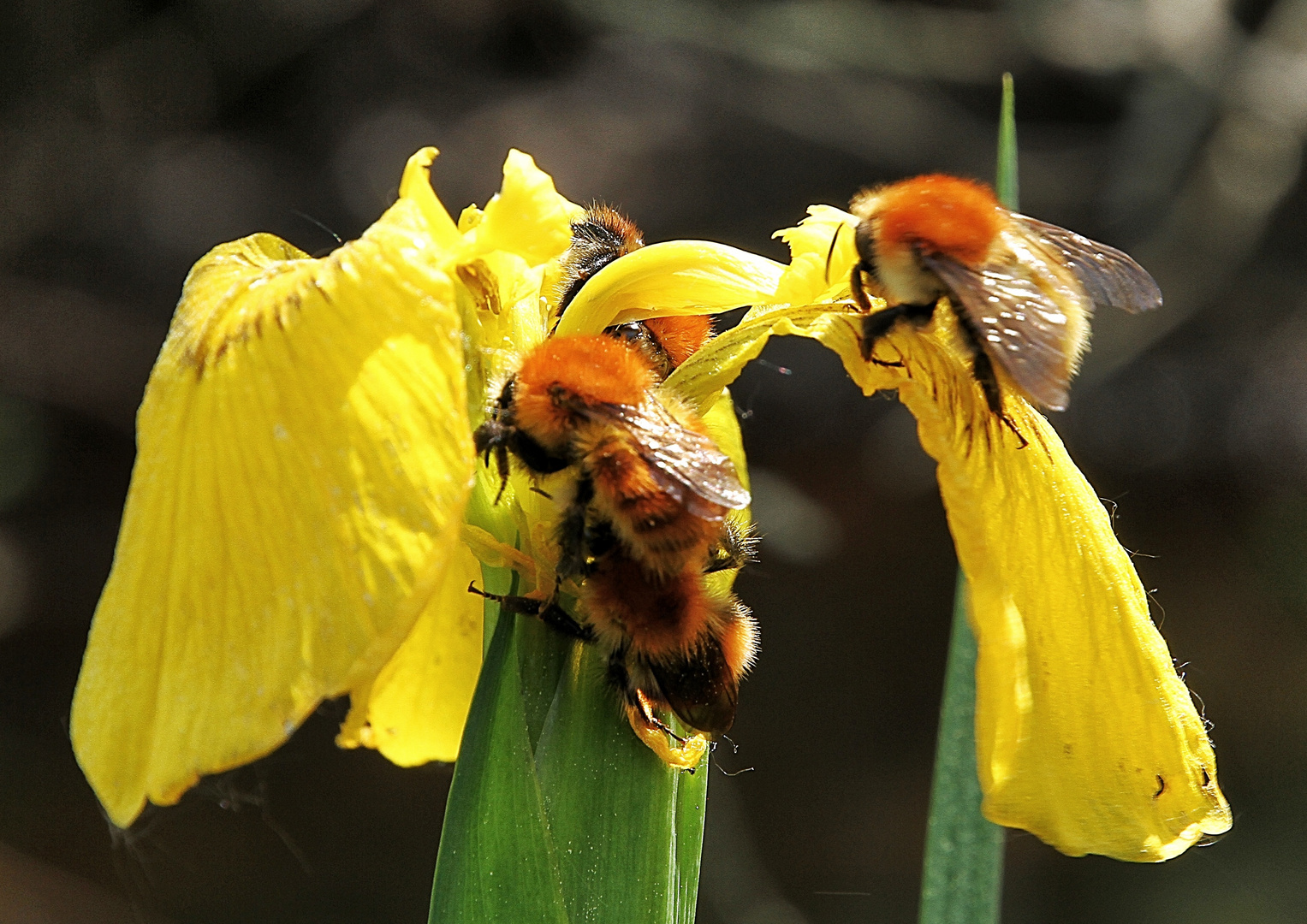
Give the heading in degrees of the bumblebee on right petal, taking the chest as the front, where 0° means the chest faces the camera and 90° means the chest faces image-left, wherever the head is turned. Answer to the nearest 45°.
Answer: approximately 90°
